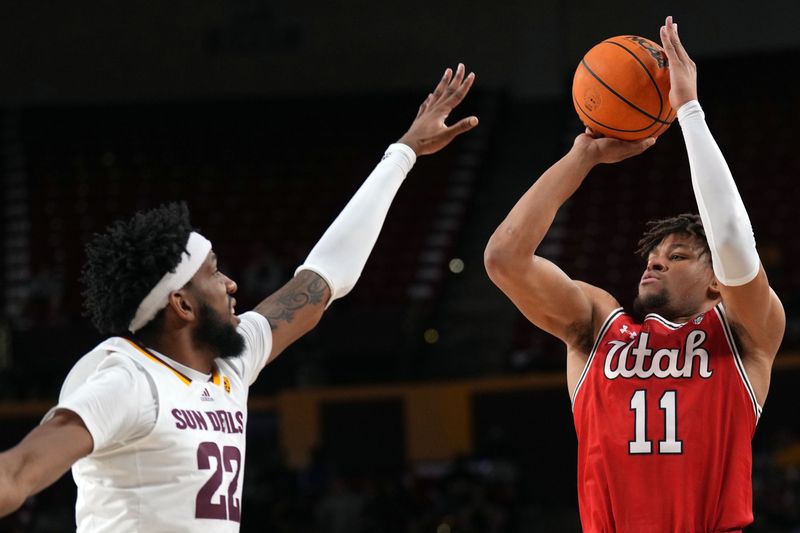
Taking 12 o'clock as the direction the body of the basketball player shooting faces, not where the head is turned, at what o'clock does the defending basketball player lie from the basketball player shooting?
The defending basketball player is roughly at 2 o'clock from the basketball player shooting.

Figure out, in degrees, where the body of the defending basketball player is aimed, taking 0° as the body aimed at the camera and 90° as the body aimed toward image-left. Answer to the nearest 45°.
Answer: approximately 315°

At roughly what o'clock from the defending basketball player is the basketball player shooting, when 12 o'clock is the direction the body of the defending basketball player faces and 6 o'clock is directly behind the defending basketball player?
The basketball player shooting is roughly at 10 o'clock from the defending basketball player.

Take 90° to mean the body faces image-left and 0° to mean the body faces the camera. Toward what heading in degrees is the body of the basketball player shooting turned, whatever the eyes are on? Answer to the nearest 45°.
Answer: approximately 0°

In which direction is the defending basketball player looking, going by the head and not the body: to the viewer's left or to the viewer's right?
to the viewer's right
